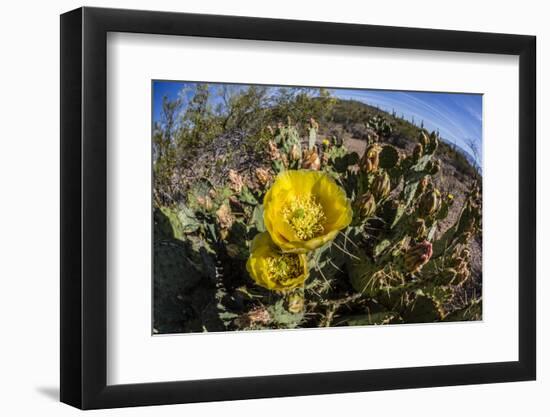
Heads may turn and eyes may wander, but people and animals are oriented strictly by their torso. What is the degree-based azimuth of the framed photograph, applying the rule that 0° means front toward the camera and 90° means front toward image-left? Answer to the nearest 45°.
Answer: approximately 315°
